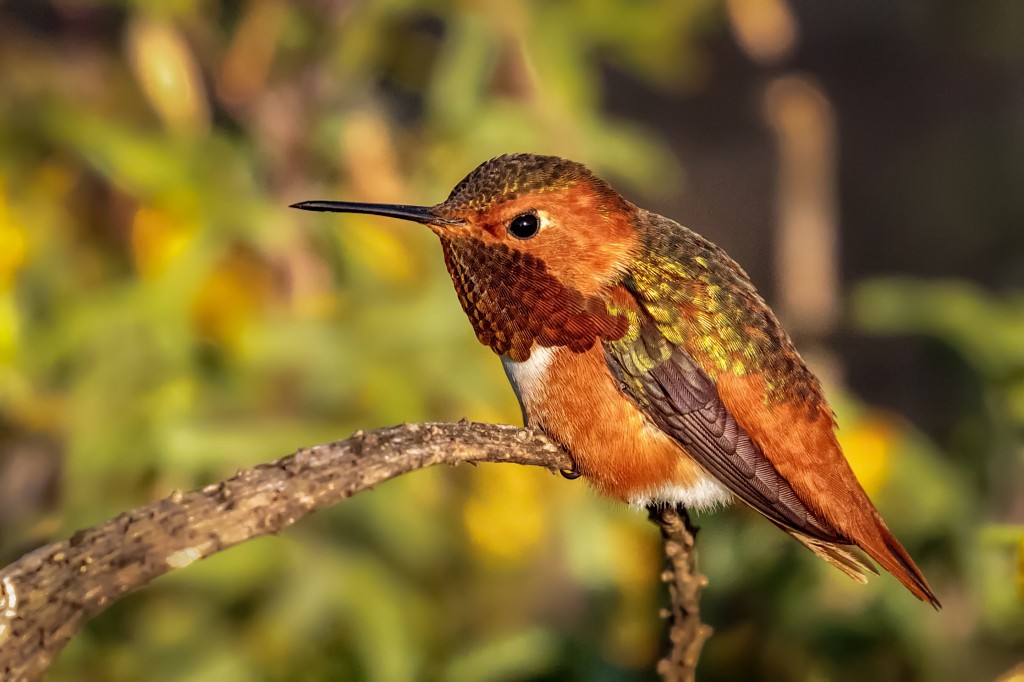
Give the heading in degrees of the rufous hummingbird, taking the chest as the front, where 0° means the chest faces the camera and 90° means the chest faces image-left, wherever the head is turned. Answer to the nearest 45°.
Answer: approximately 90°
